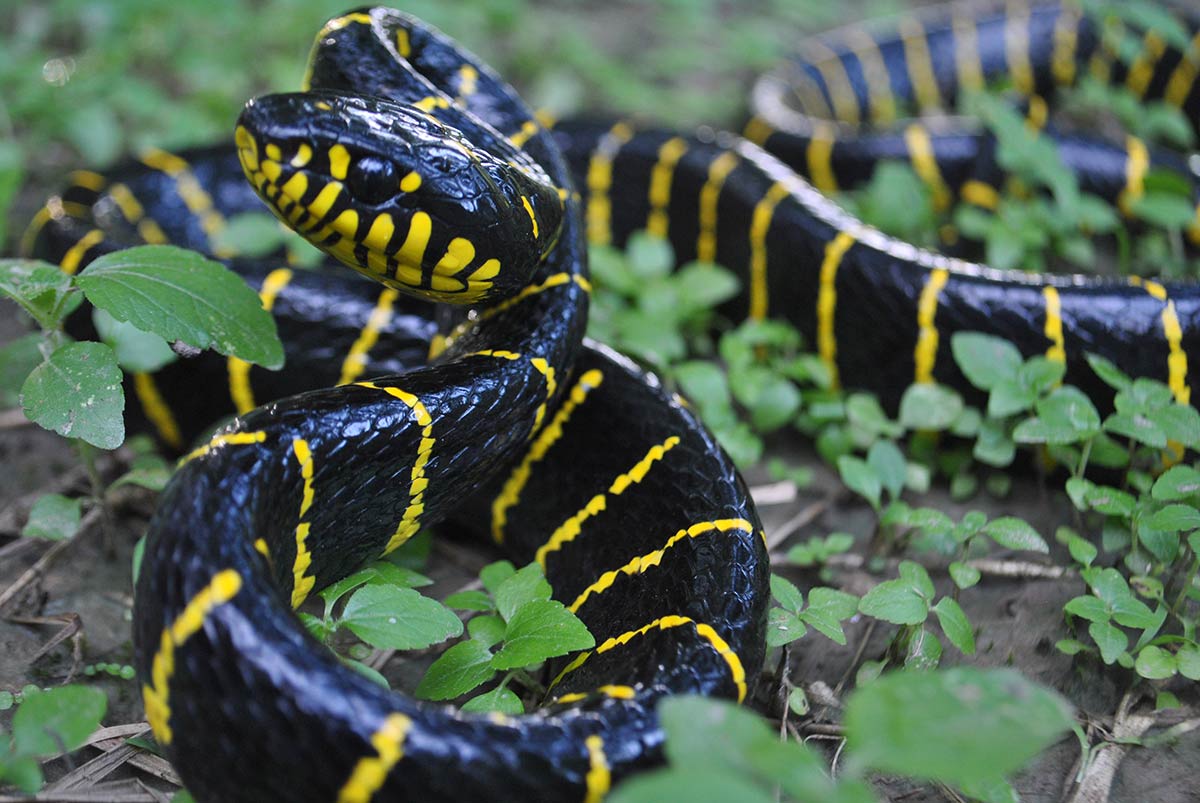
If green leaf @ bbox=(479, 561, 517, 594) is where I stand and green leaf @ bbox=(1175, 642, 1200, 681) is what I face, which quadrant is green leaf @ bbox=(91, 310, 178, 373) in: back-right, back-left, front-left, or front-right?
back-left

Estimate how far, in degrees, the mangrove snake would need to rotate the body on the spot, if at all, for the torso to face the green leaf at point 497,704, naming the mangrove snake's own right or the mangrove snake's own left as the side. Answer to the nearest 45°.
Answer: approximately 90° to the mangrove snake's own left

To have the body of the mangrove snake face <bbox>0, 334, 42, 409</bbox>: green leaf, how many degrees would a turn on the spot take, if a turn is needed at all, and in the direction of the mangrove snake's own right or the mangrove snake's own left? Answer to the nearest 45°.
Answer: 0° — it already faces it
